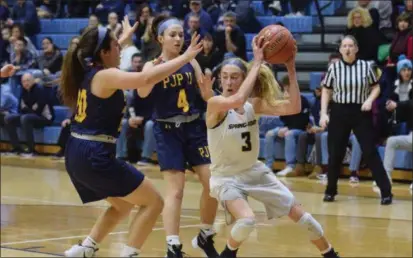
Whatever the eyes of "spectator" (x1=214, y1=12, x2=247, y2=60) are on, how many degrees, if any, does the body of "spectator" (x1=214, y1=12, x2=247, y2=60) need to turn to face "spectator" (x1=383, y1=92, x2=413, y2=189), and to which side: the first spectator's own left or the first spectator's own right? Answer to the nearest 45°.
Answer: approximately 45° to the first spectator's own left

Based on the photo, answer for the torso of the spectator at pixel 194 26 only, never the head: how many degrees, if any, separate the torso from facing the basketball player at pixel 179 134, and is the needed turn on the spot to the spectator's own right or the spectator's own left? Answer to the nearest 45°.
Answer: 0° — they already face them

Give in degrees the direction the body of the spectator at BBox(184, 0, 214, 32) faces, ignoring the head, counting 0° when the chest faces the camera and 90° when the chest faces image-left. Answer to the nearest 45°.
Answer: approximately 0°

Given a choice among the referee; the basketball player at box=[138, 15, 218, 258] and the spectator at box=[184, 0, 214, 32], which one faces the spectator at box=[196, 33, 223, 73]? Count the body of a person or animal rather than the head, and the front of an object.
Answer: the spectator at box=[184, 0, 214, 32]

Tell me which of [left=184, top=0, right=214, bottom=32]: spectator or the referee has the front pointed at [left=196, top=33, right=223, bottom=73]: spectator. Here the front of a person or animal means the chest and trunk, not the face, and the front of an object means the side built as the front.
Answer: [left=184, top=0, right=214, bottom=32]: spectator

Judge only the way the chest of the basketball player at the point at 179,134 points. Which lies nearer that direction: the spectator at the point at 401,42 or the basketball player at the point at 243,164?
the basketball player

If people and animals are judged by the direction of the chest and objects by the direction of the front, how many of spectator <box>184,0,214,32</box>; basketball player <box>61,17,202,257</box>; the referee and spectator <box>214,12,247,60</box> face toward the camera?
3

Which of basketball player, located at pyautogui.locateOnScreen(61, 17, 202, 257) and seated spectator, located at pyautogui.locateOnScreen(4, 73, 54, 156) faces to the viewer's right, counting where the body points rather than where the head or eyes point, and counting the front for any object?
the basketball player

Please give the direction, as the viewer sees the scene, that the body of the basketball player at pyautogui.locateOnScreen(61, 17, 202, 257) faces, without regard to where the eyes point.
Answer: to the viewer's right
